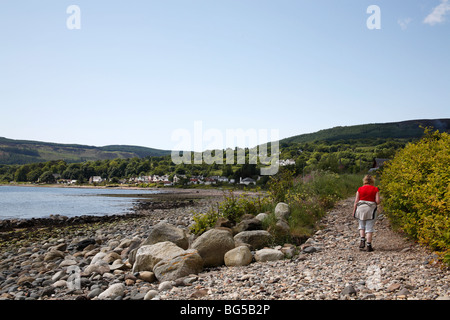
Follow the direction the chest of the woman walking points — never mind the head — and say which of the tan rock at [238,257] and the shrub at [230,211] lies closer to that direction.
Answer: the shrub

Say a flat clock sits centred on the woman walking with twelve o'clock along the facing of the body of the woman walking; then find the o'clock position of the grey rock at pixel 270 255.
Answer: The grey rock is roughly at 8 o'clock from the woman walking.

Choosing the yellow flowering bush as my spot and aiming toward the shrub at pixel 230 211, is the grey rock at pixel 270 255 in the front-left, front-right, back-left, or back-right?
front-left

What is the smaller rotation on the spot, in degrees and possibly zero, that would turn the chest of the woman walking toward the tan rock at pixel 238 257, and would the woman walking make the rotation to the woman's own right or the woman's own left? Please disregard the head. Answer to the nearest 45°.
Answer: approximately 135° to the woman's own left

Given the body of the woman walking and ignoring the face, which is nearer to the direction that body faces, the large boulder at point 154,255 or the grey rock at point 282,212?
the grey rock

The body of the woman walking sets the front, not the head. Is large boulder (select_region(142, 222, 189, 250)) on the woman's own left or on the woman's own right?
on the woman's own left

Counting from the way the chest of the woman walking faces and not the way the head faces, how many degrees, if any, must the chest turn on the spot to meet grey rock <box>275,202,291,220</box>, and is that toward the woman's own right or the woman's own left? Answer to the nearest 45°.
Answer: approximately 45° to the woman's own left

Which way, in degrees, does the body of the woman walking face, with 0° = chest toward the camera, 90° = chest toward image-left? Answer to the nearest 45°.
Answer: approximately 180°

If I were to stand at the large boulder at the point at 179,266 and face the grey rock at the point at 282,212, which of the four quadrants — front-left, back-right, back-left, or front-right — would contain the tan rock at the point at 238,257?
front-right
